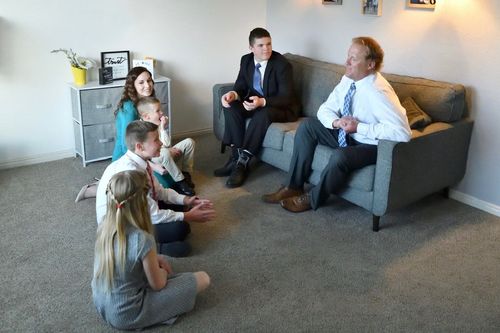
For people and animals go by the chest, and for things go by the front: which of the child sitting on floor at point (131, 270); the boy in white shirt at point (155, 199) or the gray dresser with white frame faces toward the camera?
the gray dresser with white frame

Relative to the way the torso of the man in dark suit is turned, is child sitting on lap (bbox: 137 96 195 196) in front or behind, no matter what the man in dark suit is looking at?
in front

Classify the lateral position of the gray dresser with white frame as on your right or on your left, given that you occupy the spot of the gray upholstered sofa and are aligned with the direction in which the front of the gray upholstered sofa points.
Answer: on your right

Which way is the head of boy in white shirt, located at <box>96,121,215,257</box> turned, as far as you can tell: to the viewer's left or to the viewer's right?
to the viewer's right

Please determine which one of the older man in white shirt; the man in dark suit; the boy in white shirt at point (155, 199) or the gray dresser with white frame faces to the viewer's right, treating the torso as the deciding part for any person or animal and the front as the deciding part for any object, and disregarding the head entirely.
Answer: the boy in white shirt

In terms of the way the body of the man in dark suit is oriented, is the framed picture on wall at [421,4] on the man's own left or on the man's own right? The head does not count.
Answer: on the man's own left

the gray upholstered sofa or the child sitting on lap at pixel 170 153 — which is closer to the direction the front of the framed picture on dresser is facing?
the child sitting on lap

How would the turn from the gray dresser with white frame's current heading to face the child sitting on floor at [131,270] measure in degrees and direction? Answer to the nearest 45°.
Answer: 0° — it already faces them

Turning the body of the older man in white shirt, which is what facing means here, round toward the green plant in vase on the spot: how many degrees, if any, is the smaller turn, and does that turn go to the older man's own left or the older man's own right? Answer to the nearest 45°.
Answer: approximately 45° to the older man's own right

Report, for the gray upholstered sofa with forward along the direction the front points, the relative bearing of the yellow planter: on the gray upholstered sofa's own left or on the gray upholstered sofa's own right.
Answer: on the gray upholstered sofa's own right

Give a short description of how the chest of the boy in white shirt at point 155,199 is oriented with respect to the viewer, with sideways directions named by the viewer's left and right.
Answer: facing to the right of the viewer

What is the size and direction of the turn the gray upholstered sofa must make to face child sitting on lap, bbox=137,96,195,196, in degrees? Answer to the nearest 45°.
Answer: approximately 45° to its right

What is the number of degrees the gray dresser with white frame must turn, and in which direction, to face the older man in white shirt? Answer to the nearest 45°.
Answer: approximately 45° to its left

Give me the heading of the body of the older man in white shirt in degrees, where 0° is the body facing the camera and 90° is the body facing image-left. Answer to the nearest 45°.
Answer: approximately 45°

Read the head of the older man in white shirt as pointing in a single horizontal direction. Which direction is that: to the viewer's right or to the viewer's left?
to the viewer's left

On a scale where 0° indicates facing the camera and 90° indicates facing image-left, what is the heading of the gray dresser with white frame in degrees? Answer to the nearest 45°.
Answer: approximately 0°
